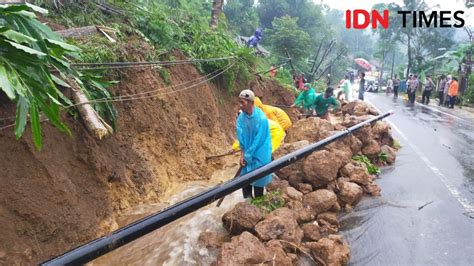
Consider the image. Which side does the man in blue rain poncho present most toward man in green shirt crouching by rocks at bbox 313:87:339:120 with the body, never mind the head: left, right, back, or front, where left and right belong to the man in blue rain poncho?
back

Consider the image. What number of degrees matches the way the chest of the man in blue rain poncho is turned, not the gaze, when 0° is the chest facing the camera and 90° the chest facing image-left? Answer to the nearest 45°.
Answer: approximately 45°

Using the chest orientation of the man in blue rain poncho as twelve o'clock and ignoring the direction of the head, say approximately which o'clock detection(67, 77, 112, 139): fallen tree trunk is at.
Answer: The fallen tree trunk is roughly at 1 o'clock from the man in blue rain poncho.

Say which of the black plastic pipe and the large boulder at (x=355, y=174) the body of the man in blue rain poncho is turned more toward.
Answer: the black plastic pipe

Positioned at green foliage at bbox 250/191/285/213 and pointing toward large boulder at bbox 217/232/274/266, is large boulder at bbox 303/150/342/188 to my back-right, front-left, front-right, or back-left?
back-left

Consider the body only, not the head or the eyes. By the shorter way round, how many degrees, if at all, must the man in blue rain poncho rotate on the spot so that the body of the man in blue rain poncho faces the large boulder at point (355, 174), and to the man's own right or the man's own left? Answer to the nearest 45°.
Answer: approximately 180°

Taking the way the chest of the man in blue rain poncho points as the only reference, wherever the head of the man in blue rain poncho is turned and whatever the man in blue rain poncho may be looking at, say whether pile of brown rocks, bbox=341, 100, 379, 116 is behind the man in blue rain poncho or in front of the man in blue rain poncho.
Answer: behind

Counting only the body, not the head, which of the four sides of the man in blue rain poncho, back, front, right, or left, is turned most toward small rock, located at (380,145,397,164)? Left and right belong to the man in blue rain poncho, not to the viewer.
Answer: back

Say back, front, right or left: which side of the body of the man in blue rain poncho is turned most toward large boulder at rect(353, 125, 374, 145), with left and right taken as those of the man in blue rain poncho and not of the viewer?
back

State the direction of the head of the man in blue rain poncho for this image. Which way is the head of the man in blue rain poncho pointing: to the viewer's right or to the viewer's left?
to the viewer's left

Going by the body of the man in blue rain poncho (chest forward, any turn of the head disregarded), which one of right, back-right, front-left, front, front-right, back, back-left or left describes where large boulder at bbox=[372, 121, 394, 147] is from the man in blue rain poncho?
back
